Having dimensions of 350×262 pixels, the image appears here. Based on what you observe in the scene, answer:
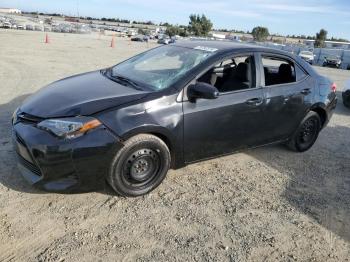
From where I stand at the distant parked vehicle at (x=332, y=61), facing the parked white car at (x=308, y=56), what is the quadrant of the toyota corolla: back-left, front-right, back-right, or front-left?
back-left

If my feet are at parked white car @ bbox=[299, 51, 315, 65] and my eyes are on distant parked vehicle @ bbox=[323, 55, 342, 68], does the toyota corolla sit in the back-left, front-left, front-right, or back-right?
front-right

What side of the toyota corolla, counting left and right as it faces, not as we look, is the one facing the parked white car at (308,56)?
back

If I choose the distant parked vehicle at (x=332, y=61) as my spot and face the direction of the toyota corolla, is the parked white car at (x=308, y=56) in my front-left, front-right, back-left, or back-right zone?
back-right

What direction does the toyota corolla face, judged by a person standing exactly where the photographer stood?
facing the viewer and to the left of the viewer

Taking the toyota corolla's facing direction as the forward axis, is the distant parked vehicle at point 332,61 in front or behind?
behind
